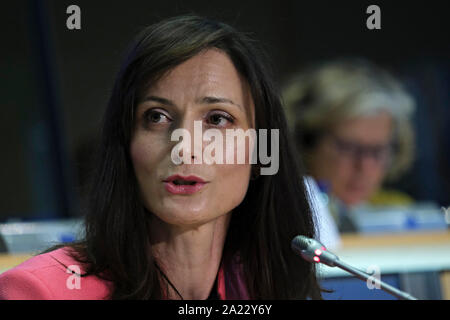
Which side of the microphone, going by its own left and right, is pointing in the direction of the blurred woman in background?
right

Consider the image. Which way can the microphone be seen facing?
to the viewer's left

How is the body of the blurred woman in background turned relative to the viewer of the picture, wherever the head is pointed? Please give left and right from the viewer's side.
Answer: facing the viewer

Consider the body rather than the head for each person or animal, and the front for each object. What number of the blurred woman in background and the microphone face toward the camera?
1

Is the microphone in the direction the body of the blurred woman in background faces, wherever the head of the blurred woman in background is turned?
yes

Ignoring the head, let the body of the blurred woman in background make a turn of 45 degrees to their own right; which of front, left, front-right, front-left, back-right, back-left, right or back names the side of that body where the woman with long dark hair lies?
front-left

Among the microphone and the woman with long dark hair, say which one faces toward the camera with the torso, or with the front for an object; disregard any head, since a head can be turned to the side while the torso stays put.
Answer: the woman with long dark hair

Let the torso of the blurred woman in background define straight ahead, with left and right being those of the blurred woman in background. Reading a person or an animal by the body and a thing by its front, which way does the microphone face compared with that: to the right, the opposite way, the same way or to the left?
to the right

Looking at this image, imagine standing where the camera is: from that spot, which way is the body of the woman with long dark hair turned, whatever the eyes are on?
toward the camera
